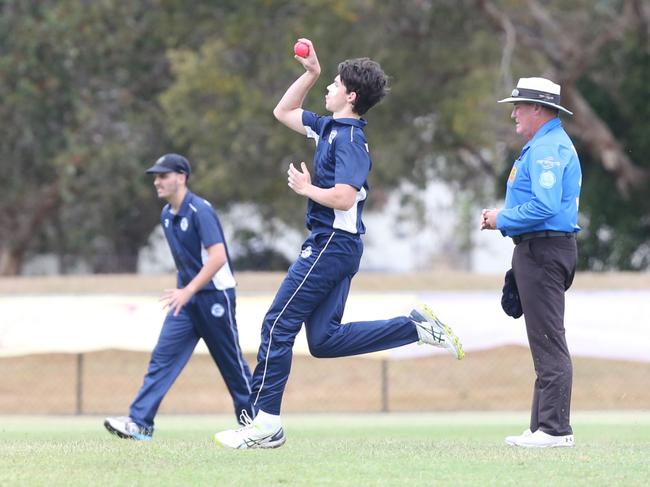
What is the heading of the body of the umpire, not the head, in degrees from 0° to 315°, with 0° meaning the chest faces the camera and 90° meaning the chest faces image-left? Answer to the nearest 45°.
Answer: approximately 90°

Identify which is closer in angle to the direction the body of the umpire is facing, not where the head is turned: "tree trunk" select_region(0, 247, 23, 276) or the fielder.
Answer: the fielder

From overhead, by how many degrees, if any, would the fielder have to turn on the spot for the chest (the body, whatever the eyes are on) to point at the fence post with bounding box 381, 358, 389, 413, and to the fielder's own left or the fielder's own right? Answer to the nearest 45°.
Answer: approximately 90° to the fielder's own right

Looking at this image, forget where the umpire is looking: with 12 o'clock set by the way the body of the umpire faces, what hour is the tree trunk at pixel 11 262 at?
The tree trunk is roughly at 2 o'clock from the umpire.
